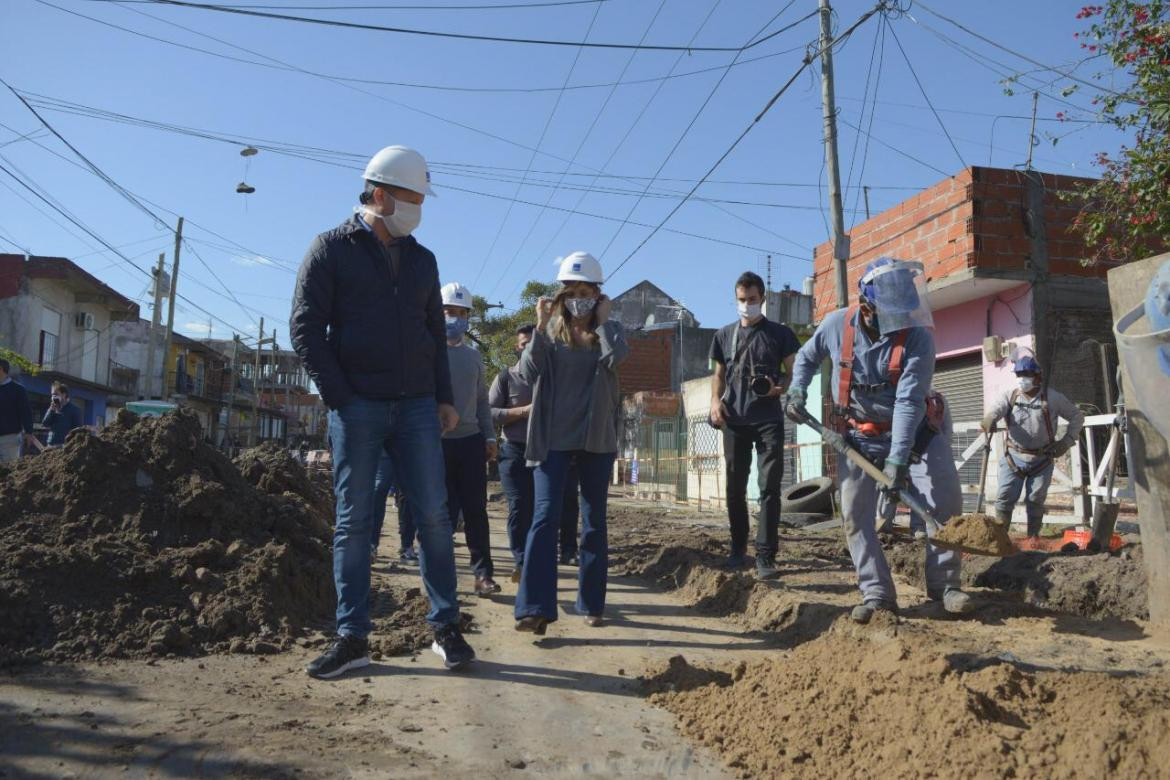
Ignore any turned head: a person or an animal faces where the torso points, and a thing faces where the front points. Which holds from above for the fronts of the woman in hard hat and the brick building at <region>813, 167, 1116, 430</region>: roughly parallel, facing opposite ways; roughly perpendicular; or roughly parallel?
roughly perpendicular

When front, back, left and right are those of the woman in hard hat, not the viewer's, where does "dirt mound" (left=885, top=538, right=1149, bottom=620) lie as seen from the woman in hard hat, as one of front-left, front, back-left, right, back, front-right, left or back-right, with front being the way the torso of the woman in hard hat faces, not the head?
left

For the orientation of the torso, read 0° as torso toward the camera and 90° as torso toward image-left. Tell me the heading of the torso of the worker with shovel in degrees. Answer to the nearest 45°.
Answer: approximately 0°

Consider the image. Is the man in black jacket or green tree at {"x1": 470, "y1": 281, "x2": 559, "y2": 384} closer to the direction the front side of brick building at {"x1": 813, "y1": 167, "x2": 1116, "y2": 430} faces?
the man in black jacket

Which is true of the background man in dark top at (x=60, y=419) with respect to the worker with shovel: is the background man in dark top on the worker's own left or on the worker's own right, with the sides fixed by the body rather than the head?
on the worker's own right

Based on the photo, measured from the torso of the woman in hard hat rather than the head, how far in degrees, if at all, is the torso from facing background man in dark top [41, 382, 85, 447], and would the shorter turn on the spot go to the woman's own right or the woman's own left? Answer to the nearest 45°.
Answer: approximately 135° to the woman's own right

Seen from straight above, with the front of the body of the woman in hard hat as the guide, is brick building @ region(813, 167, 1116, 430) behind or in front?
behind
